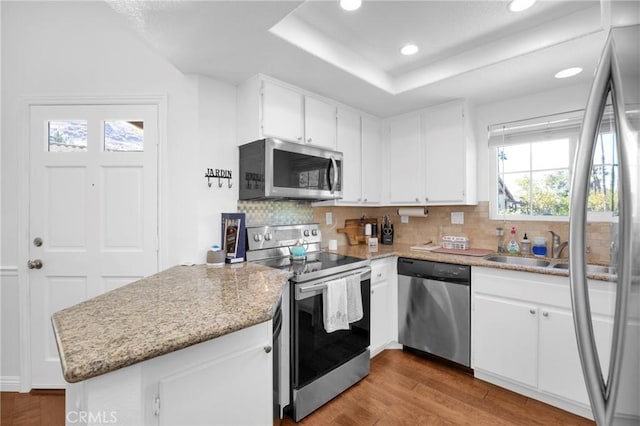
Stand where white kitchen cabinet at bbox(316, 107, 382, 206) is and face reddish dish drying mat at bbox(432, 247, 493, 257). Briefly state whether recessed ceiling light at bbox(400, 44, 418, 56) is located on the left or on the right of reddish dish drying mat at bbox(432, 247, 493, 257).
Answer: right

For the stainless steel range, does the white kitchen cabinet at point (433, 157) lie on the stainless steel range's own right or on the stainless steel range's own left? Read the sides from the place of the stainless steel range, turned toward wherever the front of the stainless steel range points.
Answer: on the stainless steel range's own left

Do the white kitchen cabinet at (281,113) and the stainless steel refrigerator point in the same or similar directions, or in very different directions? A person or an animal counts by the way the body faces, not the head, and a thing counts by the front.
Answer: very different directions

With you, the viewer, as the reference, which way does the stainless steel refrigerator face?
facing to the left of the viewer

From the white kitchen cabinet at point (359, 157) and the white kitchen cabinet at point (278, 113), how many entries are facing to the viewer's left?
0

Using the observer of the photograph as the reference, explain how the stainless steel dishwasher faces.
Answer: facing the viewer and to the left of the viewer

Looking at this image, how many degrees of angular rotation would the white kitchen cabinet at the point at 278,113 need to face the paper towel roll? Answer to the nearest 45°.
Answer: approximately 90° to its left

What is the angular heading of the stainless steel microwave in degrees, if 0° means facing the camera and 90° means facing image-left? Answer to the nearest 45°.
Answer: approximately 315°

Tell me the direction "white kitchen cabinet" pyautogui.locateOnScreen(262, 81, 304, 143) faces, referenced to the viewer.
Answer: facing the viewer and to the right of the viewer

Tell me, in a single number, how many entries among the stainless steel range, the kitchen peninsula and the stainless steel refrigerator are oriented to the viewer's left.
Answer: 1

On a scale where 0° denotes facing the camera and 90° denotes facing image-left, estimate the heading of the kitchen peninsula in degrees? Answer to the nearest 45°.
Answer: approximately 315°

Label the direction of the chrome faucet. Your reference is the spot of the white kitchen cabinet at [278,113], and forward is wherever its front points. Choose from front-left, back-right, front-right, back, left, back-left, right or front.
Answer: front-left

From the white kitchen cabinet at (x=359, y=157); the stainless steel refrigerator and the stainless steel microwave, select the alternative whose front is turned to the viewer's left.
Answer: the stainless steel refrigerator
